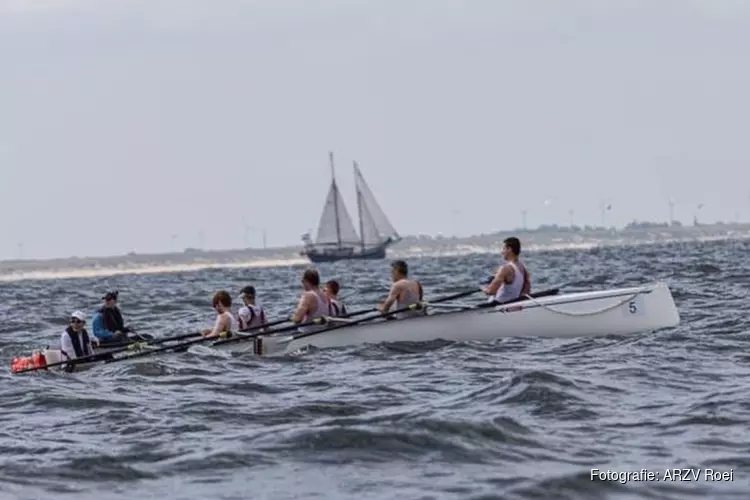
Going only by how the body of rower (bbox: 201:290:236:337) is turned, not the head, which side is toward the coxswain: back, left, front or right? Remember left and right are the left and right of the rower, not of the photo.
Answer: front

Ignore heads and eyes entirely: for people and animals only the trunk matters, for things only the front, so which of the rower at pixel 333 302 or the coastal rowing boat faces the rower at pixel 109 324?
the rower at pixel 333 302

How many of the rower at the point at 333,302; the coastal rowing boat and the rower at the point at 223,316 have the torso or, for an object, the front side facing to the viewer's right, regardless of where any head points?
1

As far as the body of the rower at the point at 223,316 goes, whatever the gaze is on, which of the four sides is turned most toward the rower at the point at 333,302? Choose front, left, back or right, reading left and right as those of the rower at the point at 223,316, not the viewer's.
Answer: back

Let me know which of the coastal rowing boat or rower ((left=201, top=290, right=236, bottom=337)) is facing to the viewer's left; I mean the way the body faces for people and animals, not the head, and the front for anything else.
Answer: the rower

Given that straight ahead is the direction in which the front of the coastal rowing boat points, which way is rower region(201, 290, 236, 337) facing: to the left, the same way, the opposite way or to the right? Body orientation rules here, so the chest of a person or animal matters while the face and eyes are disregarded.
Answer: the opposite way

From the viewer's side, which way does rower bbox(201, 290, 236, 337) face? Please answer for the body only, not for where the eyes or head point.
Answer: to the viewer's left

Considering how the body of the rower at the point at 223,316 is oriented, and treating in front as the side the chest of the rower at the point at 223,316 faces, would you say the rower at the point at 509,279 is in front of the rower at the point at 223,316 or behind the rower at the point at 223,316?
behind

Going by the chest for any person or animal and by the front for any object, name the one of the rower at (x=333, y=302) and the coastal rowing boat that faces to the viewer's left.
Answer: the rower

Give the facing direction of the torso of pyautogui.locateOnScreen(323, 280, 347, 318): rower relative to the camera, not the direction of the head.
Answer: to the viewer's left

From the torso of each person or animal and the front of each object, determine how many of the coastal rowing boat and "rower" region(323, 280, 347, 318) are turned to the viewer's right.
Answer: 1

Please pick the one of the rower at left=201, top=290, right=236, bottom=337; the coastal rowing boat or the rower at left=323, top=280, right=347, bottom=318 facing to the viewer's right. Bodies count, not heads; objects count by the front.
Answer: the coastal rowing boat

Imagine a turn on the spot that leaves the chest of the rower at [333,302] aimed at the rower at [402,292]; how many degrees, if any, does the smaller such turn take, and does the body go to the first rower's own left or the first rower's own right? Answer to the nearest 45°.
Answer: approximately 135° to the first rower's own left

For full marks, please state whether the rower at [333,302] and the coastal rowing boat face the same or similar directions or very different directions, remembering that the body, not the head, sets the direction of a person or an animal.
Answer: very different directions

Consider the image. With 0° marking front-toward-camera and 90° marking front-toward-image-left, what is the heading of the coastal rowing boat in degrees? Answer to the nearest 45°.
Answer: approximately 270°

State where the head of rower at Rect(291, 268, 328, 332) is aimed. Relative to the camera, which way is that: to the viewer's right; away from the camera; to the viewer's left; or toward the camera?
to the viewer's left
